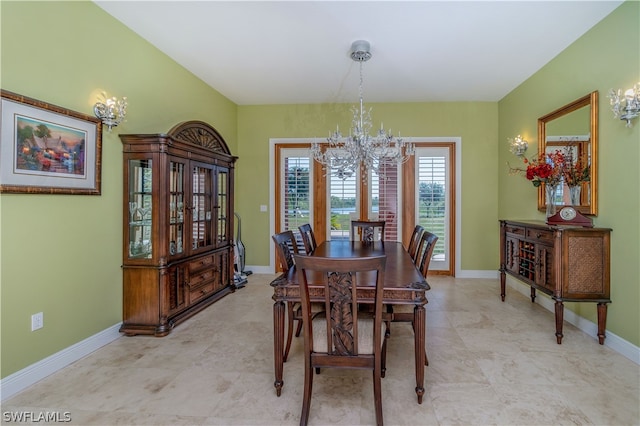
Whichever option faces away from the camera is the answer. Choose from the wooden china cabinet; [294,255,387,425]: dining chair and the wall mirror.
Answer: the dining chair

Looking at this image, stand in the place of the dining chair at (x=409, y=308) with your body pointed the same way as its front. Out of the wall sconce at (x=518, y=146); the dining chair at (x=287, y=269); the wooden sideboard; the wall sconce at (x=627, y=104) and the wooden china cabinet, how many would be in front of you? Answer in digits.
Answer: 2

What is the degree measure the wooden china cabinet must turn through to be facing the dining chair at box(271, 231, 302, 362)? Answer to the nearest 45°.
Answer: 0° — it already faces it

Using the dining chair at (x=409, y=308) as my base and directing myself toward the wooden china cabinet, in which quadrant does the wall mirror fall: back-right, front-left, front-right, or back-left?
back-right

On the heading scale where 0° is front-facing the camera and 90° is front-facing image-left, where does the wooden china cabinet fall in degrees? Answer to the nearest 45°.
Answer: approximately 315°

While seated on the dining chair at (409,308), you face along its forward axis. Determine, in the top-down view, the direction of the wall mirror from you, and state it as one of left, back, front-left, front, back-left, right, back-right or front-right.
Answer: back-right

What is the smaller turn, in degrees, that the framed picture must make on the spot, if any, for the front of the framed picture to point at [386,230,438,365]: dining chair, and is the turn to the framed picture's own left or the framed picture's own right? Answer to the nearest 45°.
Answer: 0° — it already faces it

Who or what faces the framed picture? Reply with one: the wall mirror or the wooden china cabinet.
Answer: the wall mirror

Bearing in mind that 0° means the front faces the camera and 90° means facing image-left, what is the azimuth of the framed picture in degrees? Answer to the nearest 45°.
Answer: approximately 315°

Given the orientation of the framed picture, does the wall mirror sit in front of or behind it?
in front
